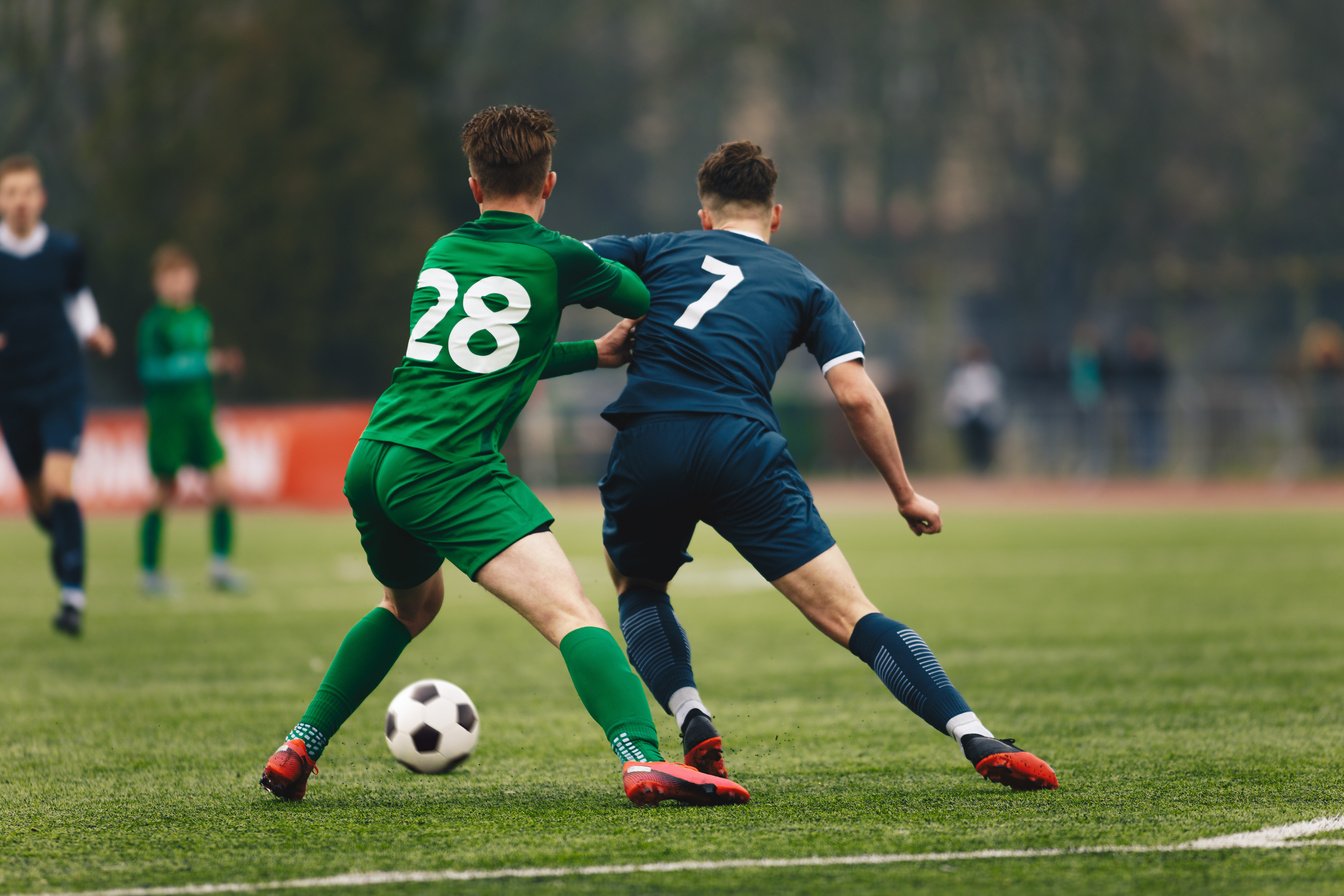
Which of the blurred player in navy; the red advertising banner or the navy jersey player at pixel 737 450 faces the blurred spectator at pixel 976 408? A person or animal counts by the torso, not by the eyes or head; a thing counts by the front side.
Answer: the navy jersey player

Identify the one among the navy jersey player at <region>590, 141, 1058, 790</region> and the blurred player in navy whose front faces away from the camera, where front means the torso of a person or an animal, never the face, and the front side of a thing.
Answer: the navy jersey player

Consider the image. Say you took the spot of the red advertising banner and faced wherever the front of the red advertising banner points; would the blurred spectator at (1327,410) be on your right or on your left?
on your left

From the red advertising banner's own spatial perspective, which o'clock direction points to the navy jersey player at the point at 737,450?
The navy jersey player is roughly at 12 o'clock from the red advertising banner.

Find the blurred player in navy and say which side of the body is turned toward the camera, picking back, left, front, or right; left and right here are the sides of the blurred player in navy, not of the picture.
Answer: front

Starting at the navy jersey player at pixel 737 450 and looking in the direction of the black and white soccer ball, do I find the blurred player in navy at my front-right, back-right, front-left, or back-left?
front-right

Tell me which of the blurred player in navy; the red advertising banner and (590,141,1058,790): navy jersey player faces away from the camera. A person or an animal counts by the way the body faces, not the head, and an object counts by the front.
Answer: the navy jersey player

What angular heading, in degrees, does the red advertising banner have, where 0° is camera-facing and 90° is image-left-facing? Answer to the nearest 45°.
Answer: approximately 0°

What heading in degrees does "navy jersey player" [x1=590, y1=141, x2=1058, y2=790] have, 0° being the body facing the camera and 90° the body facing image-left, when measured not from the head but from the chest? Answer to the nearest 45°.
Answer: approximately 180°

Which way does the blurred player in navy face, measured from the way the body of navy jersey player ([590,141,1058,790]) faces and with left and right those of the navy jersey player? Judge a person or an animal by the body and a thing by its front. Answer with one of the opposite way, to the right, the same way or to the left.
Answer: the opposite way

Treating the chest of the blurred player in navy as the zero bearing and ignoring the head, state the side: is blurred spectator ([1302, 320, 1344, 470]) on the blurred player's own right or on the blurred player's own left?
on the blurred player's own left

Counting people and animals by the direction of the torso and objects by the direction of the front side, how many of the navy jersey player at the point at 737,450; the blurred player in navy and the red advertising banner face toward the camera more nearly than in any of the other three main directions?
2

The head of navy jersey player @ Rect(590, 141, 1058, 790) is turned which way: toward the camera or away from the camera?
away from the camera

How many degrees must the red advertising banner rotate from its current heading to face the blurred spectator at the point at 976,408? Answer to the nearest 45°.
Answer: approximately 90° to its left
